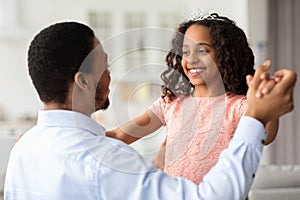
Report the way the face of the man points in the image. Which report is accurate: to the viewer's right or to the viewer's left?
to the viewer's right

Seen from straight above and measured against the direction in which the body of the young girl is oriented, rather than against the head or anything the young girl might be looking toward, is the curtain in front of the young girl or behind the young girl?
behind

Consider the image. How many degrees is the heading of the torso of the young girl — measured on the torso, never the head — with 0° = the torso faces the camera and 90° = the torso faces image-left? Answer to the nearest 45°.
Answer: approximately 45°

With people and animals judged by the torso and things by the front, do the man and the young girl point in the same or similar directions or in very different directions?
very different directions

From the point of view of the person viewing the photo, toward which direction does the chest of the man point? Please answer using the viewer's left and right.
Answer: facing away from the viewer and to the right of the viewer
